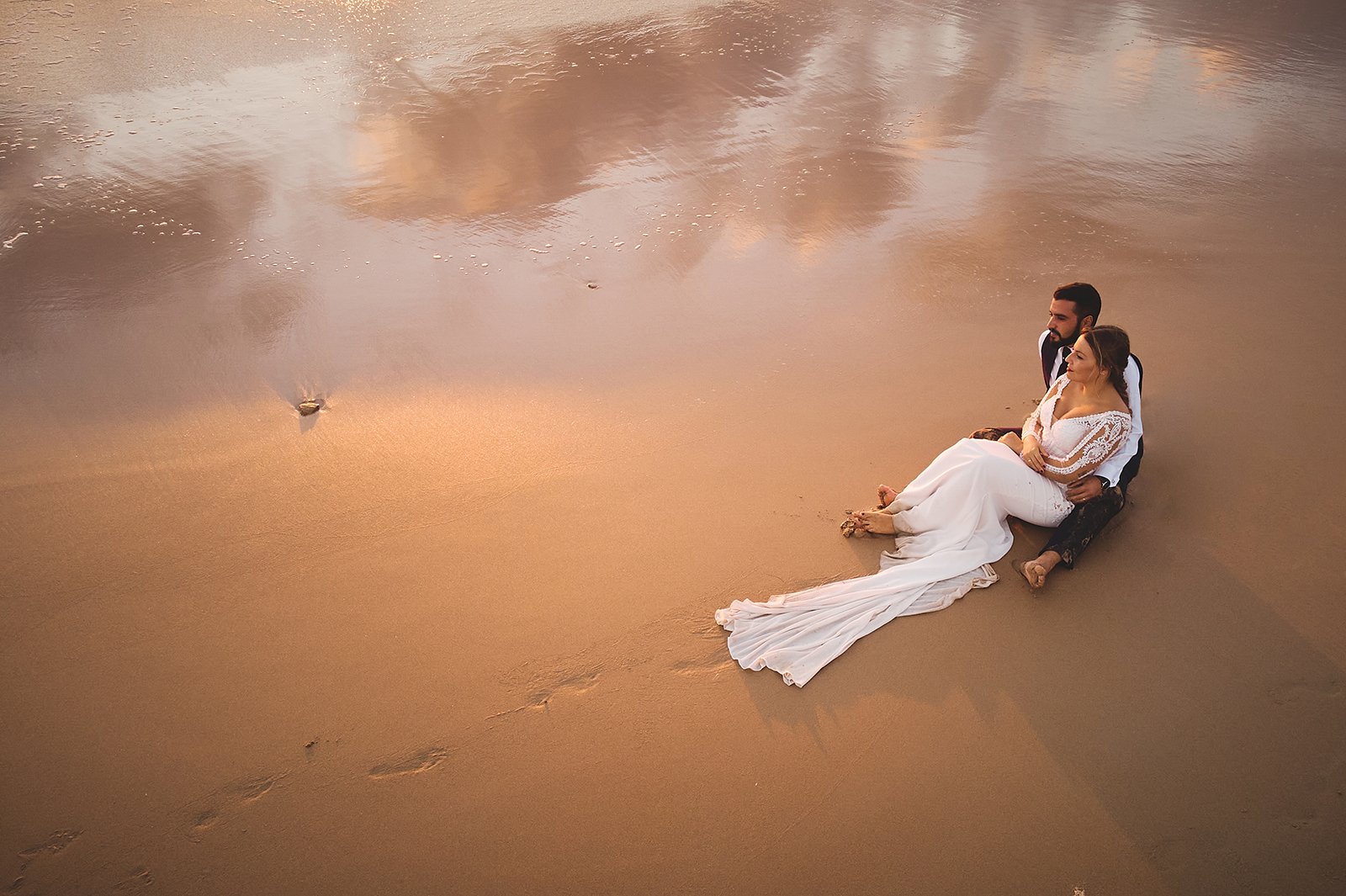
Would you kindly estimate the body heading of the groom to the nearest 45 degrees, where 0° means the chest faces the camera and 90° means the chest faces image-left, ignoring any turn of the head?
approximately 45°

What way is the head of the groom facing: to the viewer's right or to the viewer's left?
to the viewer's left

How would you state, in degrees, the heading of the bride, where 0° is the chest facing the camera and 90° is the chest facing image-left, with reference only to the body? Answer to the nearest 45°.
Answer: approximately 45°

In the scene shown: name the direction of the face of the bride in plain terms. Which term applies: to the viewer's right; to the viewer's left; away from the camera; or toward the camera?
to the viewer's left
